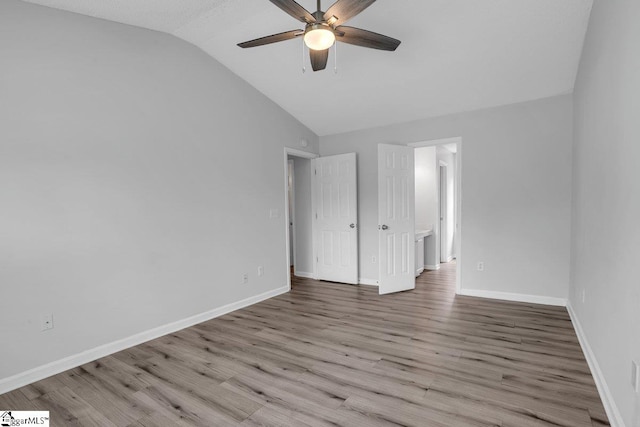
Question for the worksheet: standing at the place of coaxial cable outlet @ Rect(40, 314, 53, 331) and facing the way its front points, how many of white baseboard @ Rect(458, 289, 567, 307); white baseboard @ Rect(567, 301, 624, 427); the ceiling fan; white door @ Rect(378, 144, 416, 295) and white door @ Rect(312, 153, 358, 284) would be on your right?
0

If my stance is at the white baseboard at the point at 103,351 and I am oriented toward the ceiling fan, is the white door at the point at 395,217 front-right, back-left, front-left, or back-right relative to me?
front-left

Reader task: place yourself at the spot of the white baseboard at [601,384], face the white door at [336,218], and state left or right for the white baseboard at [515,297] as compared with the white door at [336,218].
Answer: right

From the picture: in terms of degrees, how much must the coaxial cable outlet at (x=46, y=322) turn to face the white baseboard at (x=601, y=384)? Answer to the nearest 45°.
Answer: approximately 45° to its left

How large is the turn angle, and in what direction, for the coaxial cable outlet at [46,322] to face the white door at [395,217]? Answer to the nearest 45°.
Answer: approximately 90° to its left

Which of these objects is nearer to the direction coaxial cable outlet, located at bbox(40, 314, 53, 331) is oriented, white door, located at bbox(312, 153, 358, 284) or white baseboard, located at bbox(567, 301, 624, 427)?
the white baseboard

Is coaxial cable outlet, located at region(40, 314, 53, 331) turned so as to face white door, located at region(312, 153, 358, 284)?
no

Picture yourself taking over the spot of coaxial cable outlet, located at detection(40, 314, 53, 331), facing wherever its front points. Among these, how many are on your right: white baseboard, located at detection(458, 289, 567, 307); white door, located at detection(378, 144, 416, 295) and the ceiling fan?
0

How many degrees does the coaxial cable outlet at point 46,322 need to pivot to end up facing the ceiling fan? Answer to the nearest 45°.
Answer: approximately 45° to its left

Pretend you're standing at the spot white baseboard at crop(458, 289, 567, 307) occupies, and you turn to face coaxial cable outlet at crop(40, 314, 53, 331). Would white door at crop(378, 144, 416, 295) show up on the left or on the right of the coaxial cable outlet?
right

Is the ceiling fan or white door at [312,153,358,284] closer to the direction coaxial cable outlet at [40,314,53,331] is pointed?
the ceiling fan

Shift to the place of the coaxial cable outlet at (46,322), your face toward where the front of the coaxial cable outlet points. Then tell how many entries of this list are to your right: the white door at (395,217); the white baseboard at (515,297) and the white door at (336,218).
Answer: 0

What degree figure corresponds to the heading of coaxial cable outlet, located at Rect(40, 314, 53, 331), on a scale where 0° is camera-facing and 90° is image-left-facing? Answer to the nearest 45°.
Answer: approximately 0°

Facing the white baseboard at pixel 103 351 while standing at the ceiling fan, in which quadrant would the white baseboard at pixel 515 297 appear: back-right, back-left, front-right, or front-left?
back-right
